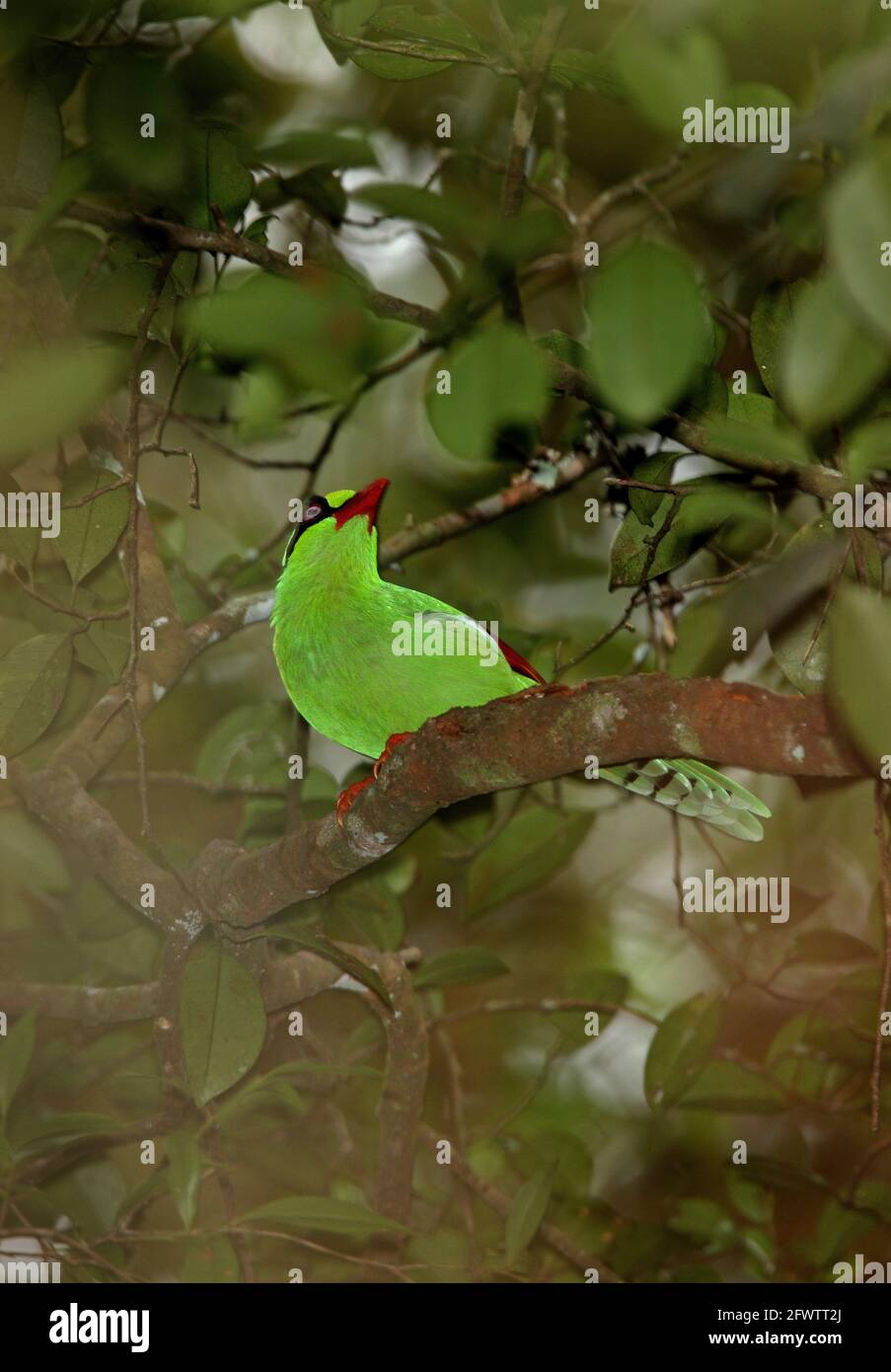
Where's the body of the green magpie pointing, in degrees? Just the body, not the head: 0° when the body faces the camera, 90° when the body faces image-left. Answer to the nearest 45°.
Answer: approximately 45°
